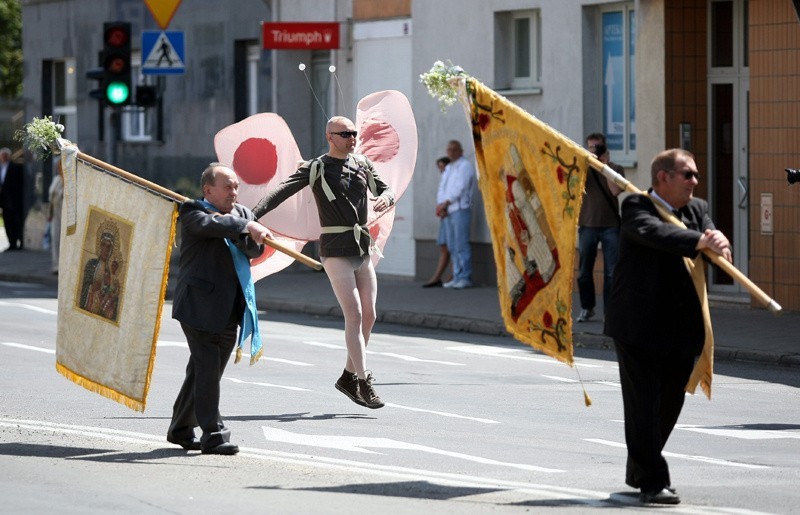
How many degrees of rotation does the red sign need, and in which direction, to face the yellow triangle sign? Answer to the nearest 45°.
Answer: approximately 45° to its right

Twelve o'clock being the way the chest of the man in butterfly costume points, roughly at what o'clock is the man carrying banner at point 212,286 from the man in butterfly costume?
The man carrying banner is roughly at 2 o'clock from the man in butterfly costume.

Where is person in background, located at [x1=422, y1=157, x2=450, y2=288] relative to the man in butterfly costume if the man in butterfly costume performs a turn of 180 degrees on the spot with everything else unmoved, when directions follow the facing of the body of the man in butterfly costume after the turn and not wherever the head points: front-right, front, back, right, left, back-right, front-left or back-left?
front-right

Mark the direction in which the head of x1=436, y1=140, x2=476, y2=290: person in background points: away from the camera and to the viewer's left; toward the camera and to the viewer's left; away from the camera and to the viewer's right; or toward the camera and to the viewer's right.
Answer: toward the camera and to the viewer's left

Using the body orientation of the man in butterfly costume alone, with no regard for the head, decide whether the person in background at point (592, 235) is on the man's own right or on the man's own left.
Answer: on the man's own left

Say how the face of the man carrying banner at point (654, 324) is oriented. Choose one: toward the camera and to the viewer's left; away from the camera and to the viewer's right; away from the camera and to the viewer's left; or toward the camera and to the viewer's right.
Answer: toward the camera and to the viewer's right

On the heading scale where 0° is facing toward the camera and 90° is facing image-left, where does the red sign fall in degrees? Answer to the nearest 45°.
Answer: approximately 0°

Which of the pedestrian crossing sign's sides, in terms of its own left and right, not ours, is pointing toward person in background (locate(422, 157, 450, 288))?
left

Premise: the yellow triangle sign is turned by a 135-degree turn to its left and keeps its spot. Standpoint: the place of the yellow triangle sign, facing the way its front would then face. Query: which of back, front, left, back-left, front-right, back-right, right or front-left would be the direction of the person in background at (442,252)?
front-right

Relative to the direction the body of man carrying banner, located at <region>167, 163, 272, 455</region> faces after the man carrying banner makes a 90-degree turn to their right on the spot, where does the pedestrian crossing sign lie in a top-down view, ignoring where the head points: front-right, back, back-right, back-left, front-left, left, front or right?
back-right
